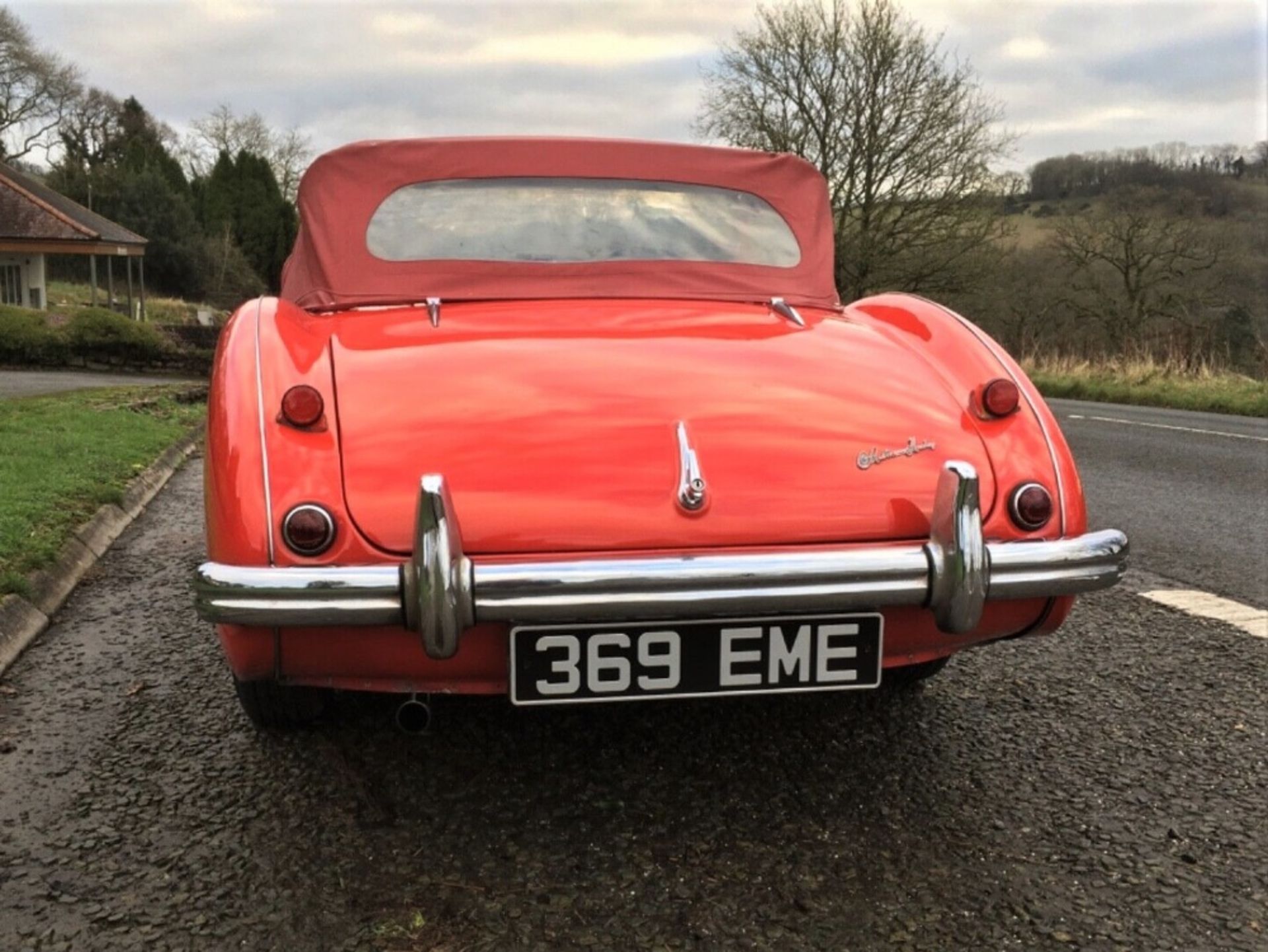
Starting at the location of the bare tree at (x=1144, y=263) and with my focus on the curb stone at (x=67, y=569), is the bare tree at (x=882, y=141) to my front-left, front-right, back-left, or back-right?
front-right

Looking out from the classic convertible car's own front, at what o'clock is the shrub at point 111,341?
The shrub is roughly at 11 o'clock from the classic convertible car.

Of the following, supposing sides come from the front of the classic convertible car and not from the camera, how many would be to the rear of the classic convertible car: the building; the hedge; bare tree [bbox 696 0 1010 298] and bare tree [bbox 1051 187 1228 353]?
0

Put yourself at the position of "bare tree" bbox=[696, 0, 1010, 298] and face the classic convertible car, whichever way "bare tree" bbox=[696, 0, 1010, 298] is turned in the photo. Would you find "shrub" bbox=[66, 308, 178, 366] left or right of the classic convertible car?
right

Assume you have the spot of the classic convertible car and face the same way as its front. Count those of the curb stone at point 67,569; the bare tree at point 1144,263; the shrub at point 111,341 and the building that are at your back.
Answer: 0

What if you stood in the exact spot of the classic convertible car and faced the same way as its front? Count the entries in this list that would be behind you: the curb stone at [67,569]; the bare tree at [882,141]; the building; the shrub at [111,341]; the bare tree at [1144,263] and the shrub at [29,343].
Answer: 0

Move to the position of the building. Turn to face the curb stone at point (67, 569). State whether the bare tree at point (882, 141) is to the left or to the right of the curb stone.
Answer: left

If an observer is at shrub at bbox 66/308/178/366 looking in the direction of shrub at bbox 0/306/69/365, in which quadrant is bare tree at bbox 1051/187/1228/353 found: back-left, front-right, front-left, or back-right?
back-right

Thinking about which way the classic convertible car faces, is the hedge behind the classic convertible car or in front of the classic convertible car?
in front

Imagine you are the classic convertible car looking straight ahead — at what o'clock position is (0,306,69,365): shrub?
The shrub is roughly at 11 o'clock from the classic convertible car.

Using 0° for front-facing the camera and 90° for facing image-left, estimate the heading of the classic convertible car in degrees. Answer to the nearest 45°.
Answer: approximately 180°

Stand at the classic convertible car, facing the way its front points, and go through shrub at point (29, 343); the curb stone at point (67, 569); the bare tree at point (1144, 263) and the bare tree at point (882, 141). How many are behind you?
0

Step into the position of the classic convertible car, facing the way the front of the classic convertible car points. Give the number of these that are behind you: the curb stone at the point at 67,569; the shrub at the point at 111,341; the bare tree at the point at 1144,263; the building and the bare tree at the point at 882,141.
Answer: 0

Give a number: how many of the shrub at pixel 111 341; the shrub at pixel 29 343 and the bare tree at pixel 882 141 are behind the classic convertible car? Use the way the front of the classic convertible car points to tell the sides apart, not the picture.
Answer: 0

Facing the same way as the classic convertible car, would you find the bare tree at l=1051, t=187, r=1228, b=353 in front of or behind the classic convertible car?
in front

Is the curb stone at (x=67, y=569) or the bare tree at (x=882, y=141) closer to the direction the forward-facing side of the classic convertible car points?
the bare tree

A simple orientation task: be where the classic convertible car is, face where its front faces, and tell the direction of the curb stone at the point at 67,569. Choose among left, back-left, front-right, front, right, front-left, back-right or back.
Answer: front-left

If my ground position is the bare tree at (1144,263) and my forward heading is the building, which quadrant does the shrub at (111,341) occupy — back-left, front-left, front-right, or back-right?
front-left

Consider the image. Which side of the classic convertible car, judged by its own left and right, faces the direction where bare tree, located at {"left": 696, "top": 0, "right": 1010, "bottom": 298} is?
front
